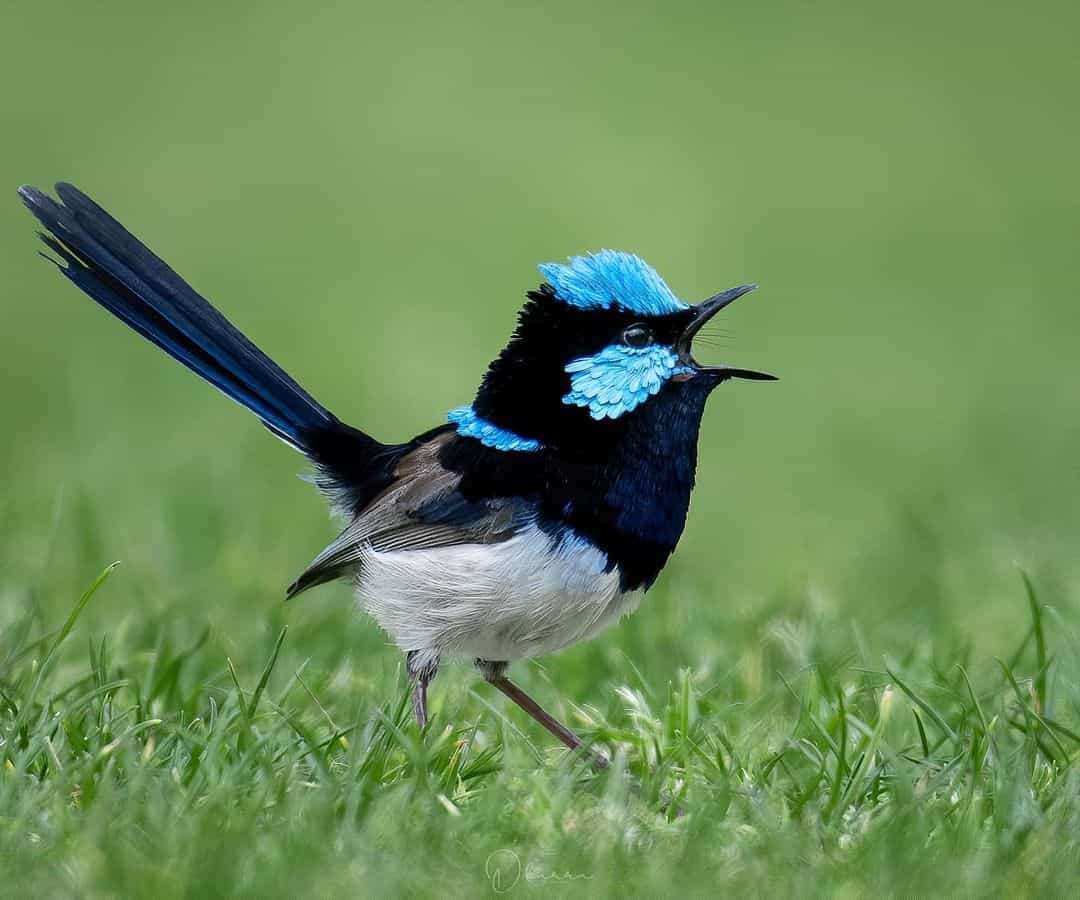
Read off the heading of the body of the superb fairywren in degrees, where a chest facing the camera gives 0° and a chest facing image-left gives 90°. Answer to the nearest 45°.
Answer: approximately 270°
